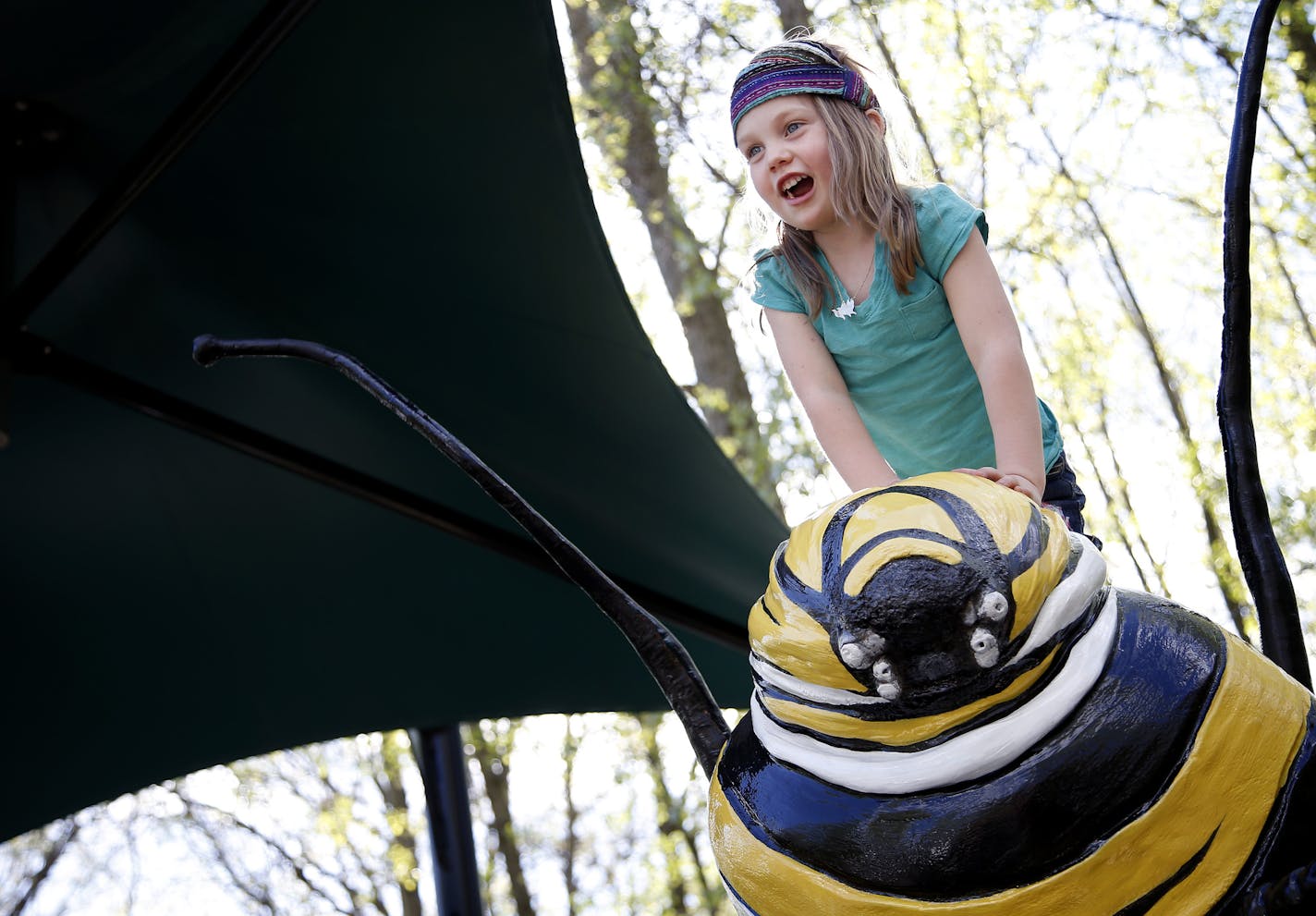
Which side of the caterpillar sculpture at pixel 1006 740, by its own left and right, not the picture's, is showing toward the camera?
front

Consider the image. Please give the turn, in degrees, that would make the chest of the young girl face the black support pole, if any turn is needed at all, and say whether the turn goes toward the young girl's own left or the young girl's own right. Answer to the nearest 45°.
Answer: approximately 90° to the young girl's own right

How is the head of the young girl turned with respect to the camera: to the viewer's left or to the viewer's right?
to the viewer's left

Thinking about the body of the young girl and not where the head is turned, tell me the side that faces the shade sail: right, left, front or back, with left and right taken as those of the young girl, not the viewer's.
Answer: right

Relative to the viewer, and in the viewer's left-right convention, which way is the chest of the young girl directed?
facing the viewer and to the left of the viewer
